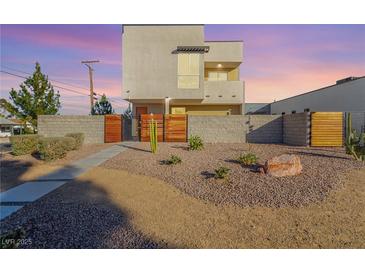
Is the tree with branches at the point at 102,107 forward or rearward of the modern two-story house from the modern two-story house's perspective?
rearward

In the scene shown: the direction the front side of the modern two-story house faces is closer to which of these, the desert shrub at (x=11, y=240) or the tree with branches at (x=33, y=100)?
the desert shrub

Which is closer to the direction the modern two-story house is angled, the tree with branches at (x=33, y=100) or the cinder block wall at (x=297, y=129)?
the cinder block wall

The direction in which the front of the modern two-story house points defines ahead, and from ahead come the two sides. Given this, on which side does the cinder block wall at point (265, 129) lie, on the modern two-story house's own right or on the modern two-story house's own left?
on the modern two-story house's own left

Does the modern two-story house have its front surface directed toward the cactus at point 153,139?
yes

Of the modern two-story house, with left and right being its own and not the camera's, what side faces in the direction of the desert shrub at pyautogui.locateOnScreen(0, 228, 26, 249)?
front

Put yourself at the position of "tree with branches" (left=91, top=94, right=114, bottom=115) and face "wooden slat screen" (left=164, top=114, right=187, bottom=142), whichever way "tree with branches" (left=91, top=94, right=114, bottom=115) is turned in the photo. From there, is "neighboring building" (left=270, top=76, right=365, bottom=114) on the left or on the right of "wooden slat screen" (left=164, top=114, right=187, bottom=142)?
left

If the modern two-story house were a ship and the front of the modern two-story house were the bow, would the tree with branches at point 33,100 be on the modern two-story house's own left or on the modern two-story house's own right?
on the modern two-story house's own right

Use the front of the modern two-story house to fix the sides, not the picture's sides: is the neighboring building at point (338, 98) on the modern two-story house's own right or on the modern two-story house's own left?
on the modern two-story house's own left

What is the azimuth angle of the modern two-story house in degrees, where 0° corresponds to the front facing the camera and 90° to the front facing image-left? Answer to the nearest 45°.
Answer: approximately 0°

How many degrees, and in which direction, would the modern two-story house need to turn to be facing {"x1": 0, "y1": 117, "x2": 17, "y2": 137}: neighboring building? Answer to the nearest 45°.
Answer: approximately 135° to its right

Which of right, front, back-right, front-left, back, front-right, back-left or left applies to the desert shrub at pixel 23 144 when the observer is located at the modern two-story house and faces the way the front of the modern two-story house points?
front-right
